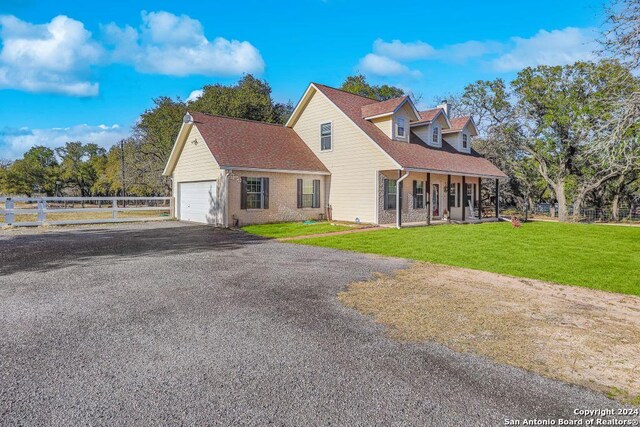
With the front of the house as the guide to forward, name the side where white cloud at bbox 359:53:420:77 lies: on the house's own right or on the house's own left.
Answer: on the house's own left

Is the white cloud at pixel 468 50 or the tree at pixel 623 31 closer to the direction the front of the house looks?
the tree

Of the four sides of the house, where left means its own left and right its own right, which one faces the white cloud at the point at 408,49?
left

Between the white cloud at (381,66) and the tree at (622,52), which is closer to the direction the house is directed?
the tree

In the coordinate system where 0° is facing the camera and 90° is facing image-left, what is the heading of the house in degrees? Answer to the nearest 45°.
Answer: approximately 315°

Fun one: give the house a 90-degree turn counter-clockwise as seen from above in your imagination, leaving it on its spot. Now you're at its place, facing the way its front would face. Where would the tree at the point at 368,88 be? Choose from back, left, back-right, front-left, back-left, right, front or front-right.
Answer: front-left
